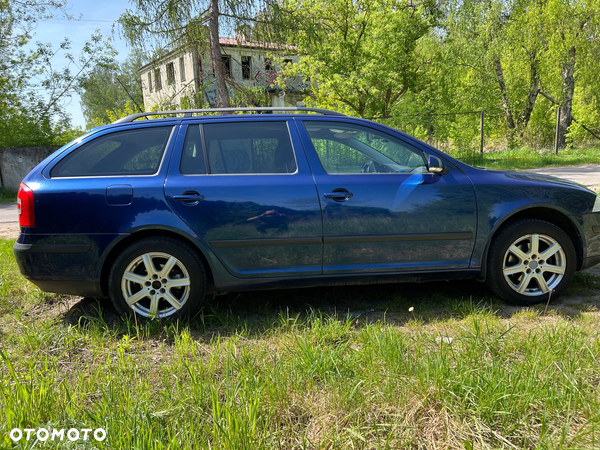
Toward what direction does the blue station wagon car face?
to the viewer's right

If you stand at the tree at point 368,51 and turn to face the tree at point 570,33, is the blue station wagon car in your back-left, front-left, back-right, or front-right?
back-right

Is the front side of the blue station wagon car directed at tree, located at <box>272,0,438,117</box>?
no

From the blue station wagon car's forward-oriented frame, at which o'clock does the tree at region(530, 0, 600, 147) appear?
The tree is roughly at 10 o'clock from the blue station wagon car.

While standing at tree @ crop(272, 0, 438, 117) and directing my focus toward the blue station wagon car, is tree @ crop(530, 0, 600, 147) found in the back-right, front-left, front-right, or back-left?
back-left

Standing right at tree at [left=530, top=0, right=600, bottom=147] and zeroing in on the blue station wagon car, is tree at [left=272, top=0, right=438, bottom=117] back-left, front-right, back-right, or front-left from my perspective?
front-right

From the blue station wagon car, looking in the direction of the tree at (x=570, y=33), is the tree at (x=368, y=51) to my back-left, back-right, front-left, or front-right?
front-left
